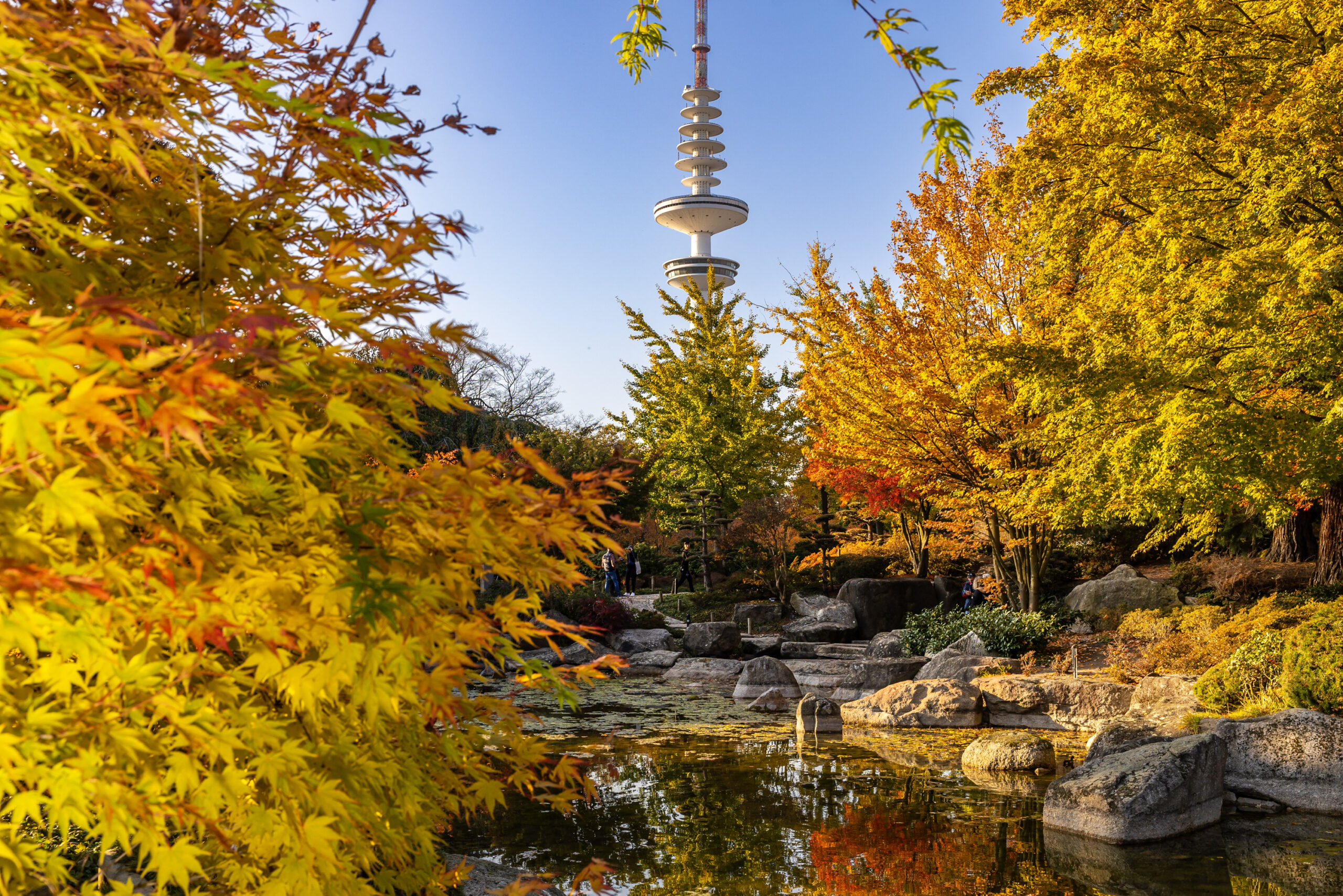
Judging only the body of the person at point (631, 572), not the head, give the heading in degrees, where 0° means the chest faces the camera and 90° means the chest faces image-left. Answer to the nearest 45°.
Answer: approximately 0°

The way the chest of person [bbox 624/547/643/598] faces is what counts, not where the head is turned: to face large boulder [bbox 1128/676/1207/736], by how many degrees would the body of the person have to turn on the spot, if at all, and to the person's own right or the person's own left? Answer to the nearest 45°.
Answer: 0° — they already face it

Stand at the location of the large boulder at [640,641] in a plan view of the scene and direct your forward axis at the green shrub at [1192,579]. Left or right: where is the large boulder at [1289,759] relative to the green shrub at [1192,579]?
right

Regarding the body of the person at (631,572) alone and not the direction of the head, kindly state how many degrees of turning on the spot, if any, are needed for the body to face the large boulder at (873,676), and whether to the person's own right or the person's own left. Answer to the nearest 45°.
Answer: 0° — they already face it

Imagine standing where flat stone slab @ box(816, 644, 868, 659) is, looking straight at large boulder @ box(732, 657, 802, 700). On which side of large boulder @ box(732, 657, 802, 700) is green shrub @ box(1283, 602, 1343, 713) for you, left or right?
left

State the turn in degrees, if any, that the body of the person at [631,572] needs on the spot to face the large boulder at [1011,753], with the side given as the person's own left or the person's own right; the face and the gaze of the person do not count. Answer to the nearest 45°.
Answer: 0° — they already face it

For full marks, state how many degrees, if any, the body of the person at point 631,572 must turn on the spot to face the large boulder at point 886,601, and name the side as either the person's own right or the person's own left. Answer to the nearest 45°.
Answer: approximately 45° to the person's own left
